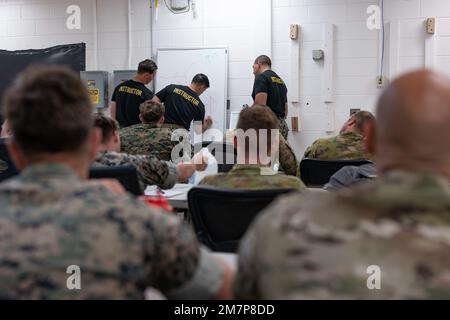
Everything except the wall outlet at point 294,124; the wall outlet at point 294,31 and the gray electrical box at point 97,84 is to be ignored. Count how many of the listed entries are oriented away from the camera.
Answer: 0

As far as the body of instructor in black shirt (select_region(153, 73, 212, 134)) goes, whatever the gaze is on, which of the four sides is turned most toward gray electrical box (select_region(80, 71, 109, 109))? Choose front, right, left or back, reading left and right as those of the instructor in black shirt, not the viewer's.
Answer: left

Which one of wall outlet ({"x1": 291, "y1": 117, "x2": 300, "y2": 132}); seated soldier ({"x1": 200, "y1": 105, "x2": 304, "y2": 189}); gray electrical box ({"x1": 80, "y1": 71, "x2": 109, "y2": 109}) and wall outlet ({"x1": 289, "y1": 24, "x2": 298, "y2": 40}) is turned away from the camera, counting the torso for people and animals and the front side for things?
the seated soldier

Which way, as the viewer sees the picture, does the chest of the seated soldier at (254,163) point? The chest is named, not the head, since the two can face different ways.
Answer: away from the camera

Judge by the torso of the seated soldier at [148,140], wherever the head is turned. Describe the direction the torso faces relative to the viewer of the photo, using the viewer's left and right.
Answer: facing away from the viewer

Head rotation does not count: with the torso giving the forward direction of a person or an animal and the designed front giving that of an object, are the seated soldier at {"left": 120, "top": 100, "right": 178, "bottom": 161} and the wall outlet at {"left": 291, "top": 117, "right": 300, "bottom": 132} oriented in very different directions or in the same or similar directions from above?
very different directions

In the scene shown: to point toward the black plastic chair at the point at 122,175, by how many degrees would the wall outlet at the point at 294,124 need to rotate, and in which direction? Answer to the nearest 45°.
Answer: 0° — it already faces it

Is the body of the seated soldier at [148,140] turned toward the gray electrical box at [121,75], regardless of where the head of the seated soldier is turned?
yes

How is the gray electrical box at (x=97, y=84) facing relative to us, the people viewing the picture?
facing the viewer

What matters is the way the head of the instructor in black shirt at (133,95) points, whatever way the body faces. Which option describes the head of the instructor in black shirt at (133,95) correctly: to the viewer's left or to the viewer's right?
to the viewer's right

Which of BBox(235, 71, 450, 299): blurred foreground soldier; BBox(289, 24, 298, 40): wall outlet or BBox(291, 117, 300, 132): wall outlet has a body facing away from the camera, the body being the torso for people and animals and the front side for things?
the blurred foreground soldier

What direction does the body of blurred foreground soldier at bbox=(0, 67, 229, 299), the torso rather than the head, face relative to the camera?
away from the camera

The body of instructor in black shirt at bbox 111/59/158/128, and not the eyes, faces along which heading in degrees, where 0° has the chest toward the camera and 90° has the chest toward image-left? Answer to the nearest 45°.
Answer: approximately 225°

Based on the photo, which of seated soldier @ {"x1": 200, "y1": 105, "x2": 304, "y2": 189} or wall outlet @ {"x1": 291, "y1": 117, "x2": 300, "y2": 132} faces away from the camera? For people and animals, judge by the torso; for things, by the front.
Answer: the seated soldier

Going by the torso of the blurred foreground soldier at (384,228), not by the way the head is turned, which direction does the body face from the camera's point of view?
away from the camera

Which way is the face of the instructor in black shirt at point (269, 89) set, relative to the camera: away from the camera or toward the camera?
away from the camera

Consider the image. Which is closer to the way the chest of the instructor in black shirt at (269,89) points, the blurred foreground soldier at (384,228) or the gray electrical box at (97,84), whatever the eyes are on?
the gray electrical box
